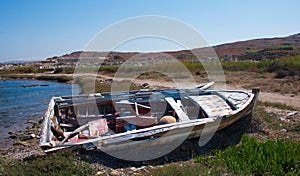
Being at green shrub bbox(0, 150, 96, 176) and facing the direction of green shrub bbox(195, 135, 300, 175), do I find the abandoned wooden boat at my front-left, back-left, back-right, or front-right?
front-left

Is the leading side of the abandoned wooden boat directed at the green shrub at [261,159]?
no

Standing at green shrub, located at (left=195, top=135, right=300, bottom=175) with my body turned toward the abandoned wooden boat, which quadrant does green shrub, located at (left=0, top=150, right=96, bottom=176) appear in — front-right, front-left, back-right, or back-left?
front-left
